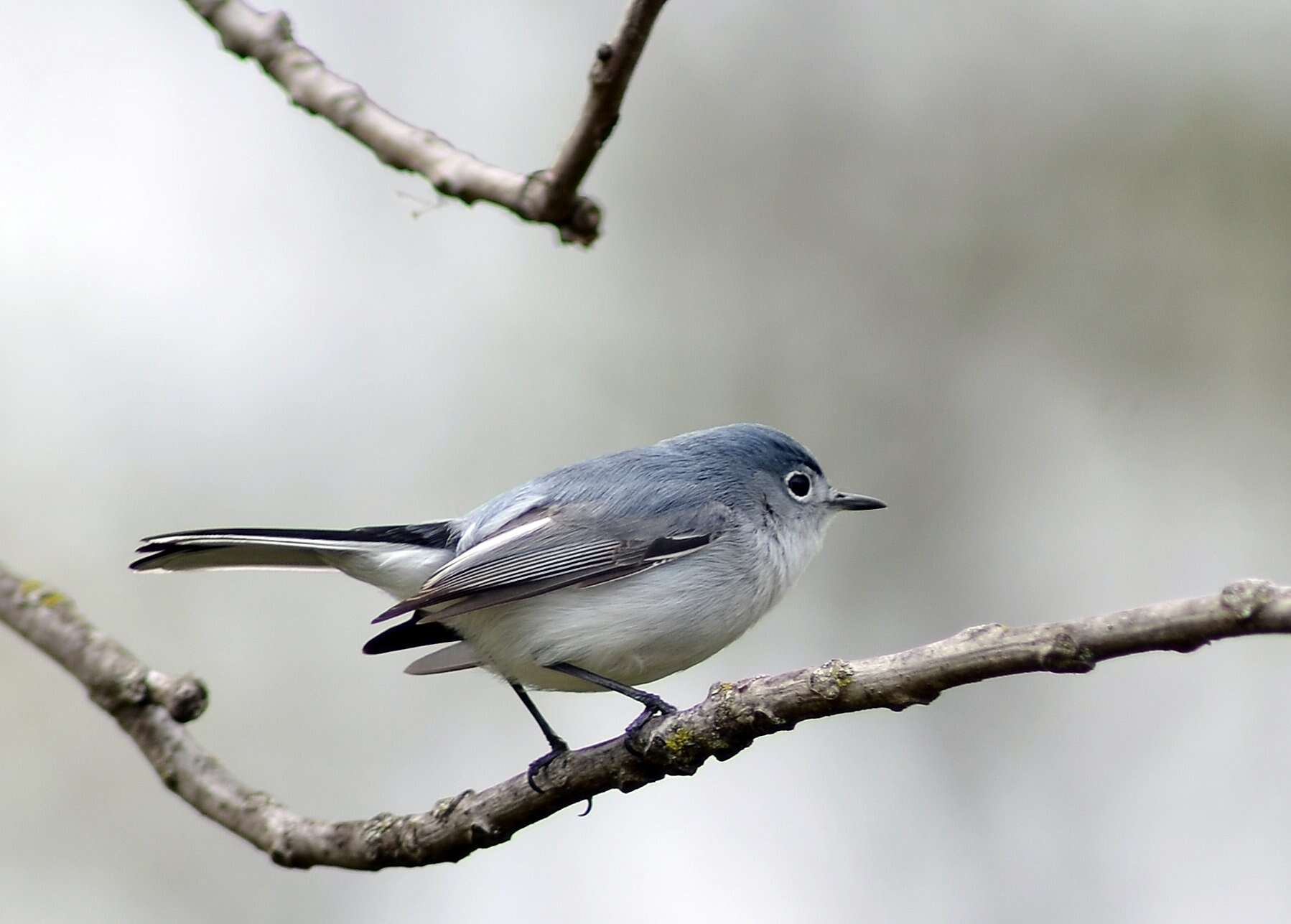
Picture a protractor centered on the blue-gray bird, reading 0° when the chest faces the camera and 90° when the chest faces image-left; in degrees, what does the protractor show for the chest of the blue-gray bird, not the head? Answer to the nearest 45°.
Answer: approximately 270°
